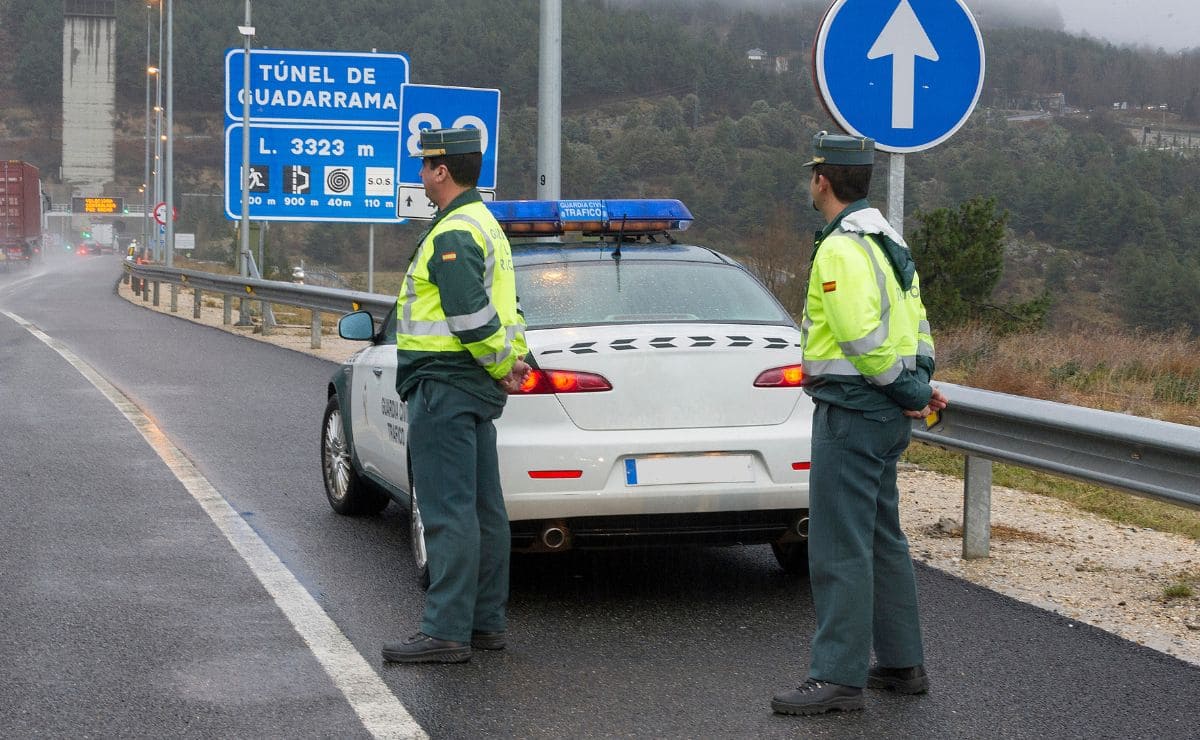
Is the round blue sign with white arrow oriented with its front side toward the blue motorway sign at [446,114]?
no

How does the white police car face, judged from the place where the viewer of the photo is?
facing away from the viewer and to the left of the viewer

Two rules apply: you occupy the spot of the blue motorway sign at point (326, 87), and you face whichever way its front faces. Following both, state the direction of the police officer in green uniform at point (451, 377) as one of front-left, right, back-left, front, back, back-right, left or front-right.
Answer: front

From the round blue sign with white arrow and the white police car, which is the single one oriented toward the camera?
the round blue sign with white arrow

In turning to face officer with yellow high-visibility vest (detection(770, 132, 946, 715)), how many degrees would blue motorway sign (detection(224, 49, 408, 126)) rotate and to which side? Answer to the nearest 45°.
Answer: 0° — it already faces them

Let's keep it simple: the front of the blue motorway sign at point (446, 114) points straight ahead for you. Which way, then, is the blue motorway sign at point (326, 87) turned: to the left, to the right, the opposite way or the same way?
the same way

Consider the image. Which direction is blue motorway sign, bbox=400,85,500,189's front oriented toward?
toward the camera

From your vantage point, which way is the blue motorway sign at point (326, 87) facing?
toward the camera

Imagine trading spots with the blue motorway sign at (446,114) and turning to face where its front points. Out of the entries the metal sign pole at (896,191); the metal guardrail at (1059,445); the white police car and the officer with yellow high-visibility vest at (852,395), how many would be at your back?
0

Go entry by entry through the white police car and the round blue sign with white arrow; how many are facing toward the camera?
1

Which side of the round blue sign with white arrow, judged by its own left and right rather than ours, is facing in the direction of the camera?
front

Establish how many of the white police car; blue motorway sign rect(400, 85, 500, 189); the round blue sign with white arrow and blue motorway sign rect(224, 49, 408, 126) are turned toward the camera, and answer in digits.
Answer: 3

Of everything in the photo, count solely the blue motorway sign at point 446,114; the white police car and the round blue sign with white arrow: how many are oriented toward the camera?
2

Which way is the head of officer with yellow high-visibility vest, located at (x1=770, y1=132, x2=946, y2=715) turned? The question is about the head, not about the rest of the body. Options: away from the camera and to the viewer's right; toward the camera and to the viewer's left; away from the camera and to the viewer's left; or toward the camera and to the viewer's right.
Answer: away from the camera and to the viewer's left

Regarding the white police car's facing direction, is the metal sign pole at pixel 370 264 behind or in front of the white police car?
in front

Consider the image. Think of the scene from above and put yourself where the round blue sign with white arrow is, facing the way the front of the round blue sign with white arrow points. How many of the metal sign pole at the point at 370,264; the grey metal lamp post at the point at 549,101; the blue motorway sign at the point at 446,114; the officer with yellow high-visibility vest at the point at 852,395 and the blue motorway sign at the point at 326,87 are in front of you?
1
